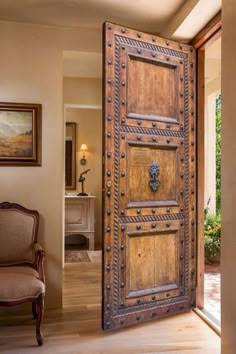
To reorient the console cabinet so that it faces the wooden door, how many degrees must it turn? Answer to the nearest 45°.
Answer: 0° — it already faces it

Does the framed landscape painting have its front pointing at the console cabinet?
no

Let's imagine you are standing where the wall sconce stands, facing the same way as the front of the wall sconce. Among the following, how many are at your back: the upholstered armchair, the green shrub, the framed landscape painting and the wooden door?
0

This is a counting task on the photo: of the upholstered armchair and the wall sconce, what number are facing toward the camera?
2

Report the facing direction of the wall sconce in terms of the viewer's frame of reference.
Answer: facing the viewer

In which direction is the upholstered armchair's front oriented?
toward the camera

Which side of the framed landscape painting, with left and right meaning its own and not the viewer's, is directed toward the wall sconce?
back

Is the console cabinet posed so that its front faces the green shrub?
no

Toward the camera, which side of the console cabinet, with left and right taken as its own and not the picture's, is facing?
front

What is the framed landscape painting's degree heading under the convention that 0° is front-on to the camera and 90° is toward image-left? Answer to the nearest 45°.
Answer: approximately 0°

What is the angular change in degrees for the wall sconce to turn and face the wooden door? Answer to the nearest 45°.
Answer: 0° — it already faces it

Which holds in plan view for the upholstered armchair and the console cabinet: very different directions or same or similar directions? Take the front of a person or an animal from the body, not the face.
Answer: same or similar directions

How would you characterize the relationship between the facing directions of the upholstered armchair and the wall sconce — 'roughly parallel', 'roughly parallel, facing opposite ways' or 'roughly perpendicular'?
roughly parallel

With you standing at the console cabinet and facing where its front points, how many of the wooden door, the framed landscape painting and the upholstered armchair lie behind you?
0

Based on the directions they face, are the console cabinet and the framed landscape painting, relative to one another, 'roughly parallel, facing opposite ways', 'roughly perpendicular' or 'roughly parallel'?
roughly parallel
